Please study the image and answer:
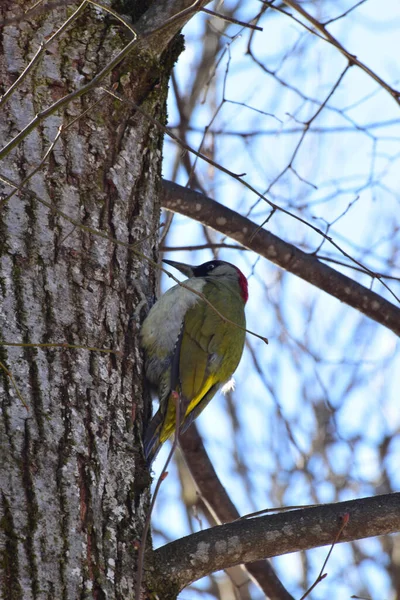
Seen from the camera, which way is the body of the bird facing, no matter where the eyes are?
to the viewer's left

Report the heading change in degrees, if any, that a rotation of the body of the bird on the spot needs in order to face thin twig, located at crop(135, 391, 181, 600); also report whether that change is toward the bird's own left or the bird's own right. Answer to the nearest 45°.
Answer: approximately 90° to the bird's own left
